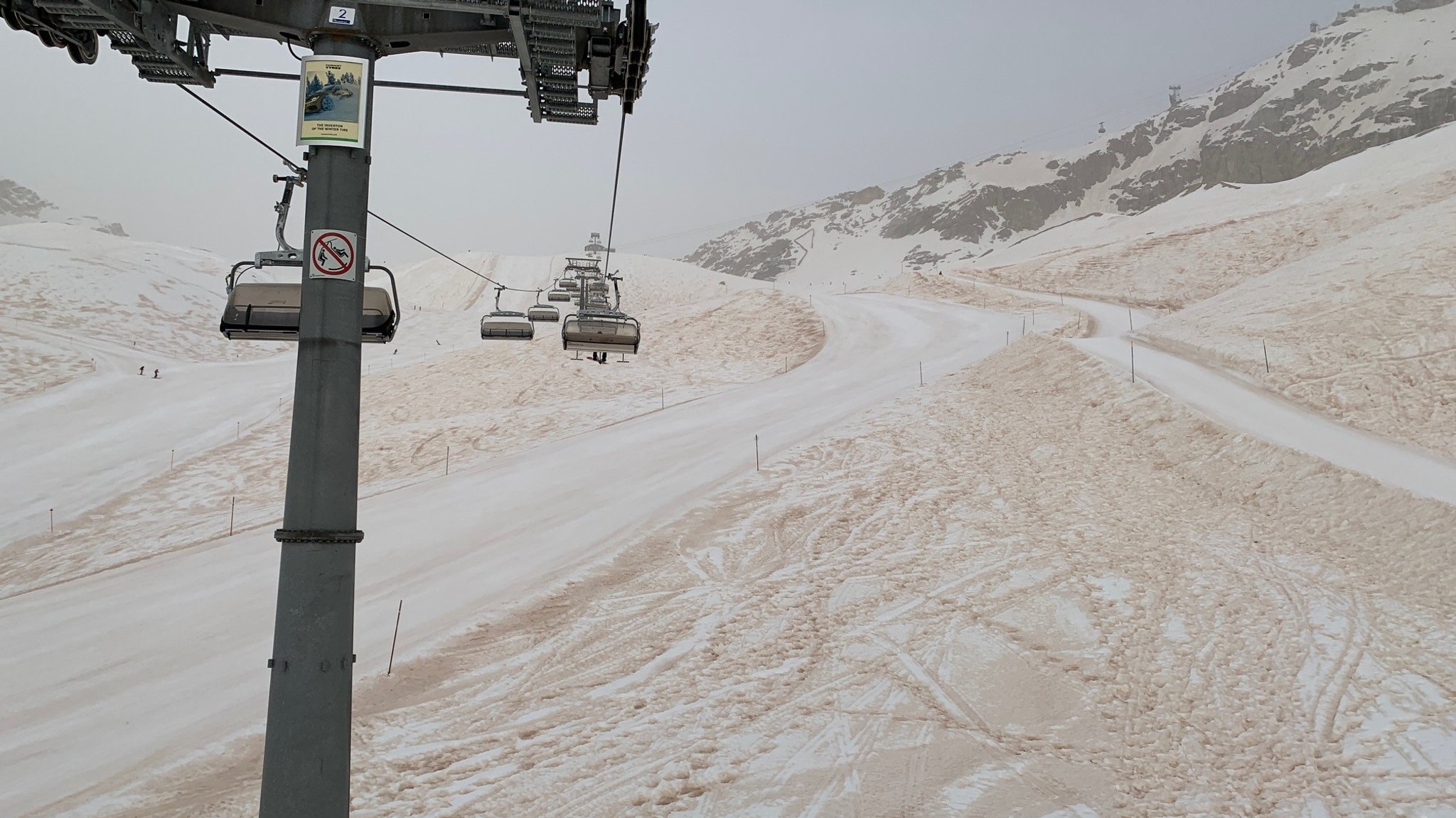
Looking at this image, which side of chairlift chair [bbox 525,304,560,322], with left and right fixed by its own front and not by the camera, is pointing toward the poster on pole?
front

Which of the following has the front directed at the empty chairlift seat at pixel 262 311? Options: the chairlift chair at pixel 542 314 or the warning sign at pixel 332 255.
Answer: the chairlift chair

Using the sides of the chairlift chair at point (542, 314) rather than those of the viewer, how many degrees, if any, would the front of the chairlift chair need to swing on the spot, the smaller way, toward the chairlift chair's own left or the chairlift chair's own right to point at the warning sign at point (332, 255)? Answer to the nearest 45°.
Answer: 0° — it already faces it

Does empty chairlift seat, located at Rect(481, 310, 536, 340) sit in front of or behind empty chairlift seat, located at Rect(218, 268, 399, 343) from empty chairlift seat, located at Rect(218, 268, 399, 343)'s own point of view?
behind

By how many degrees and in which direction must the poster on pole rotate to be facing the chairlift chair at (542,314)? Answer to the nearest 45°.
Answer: approximately 180°

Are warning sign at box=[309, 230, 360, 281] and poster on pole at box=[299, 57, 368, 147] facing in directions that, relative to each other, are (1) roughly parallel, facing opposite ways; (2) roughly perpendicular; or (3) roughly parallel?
roughly parallel

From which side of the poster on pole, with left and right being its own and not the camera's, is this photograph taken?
front

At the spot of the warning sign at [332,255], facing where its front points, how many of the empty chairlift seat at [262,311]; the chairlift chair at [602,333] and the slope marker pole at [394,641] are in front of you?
0

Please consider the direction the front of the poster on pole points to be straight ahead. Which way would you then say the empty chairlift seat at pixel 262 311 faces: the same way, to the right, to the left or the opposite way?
the same way

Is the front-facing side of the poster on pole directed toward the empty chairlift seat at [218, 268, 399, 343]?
no

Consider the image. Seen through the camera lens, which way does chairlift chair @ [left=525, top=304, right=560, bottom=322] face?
facing the viewer

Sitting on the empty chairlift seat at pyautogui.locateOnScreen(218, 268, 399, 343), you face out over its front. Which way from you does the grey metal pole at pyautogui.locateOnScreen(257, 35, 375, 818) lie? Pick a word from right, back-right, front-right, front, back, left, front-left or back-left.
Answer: front

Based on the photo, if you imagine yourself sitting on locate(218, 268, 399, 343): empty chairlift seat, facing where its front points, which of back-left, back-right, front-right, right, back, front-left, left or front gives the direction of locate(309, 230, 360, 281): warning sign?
front

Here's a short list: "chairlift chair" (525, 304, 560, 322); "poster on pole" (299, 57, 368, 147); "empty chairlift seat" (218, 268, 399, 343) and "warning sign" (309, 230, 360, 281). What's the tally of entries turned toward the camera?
4

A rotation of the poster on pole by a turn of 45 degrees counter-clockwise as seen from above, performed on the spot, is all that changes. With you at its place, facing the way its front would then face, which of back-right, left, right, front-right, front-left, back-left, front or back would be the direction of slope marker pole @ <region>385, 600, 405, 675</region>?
back-left

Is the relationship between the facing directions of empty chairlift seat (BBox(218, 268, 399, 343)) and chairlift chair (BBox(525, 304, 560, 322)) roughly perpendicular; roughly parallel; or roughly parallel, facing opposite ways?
roughly parallel

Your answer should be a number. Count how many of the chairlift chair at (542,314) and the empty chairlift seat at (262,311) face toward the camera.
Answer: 2
